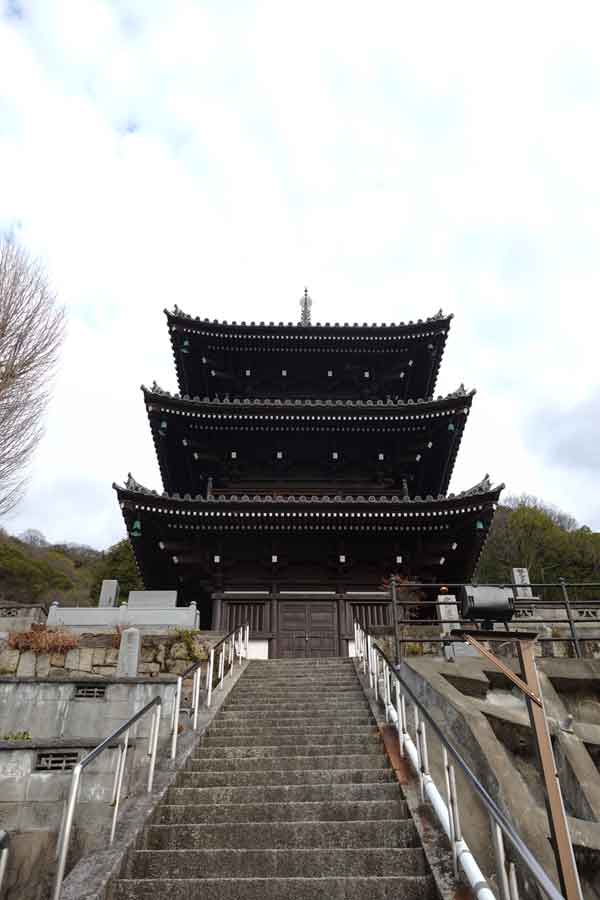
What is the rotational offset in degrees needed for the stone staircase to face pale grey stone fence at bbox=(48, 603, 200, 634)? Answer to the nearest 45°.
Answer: approximately 135° to its right

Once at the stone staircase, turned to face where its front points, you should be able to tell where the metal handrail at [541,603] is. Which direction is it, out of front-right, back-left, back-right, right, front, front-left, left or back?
back-left

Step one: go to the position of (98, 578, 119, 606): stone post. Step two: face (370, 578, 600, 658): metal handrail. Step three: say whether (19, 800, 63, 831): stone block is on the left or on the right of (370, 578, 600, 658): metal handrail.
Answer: right

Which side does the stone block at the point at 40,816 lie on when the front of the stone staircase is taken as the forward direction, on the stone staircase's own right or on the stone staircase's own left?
on the stone staircase's own right

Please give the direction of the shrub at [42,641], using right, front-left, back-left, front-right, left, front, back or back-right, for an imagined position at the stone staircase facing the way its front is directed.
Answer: back-right

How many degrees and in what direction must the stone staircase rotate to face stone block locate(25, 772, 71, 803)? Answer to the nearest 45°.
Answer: approximately 135° to its right

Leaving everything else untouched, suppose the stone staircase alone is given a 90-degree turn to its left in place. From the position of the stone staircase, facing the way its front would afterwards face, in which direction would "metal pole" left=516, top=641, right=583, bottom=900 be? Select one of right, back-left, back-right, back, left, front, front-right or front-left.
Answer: front-right

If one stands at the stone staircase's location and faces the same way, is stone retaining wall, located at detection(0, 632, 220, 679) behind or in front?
behind

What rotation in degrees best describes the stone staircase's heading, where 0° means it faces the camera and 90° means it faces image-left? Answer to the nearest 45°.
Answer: approximately 0°

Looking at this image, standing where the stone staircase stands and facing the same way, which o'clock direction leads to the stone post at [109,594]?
The stone post is roughly at 5 o'clock from the stone staircase.
